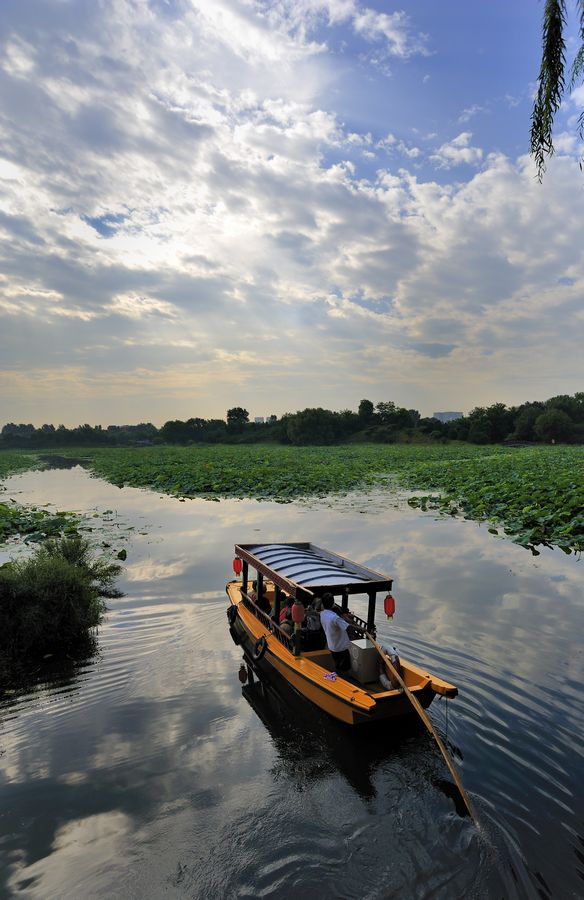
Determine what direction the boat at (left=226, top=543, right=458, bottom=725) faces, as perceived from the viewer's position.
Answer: facing away from the viewer and to the left of the viewer

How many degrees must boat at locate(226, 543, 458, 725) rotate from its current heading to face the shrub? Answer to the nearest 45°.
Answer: approximately 45° to its left
